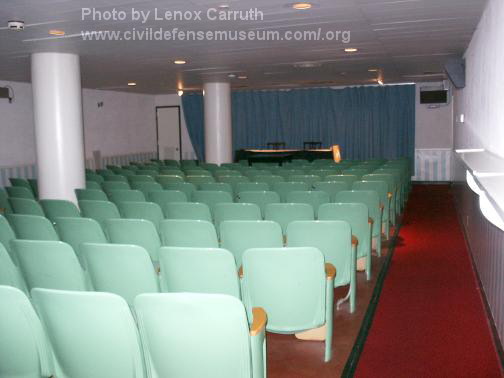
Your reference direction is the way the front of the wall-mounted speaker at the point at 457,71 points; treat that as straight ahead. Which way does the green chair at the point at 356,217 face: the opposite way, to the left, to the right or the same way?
to the right

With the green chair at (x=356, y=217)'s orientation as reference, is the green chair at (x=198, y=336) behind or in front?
behind

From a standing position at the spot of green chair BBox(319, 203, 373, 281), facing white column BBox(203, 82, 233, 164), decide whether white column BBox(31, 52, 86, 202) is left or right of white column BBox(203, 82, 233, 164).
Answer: left

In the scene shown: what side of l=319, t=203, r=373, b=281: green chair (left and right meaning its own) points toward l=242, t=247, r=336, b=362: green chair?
back

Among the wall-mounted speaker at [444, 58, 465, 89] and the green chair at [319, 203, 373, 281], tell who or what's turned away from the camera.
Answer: the green chair

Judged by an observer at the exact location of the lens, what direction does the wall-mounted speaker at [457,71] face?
facing to the left of the viewer

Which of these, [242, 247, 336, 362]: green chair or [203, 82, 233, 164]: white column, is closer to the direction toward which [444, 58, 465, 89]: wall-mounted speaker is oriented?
the white column

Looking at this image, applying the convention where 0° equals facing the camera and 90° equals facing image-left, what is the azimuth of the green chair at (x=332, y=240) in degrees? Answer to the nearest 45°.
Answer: approximately 180°

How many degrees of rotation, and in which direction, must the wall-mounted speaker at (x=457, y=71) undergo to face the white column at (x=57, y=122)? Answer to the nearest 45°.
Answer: approximately 45° to its left

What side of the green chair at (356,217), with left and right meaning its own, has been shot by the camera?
back

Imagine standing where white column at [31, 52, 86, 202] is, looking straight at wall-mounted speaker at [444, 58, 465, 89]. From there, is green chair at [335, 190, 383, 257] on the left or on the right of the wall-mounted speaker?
right

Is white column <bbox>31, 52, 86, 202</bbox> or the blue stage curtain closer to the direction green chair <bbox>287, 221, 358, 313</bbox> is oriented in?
the blue stage curtain

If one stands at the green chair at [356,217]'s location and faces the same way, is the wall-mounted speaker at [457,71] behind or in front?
in front

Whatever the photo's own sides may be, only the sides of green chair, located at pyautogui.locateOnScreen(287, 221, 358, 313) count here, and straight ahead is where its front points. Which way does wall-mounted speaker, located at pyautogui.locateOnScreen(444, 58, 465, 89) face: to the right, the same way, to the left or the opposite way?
to the left

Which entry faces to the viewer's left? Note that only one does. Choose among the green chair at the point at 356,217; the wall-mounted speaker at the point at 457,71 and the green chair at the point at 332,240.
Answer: the wall-mounted speaker
